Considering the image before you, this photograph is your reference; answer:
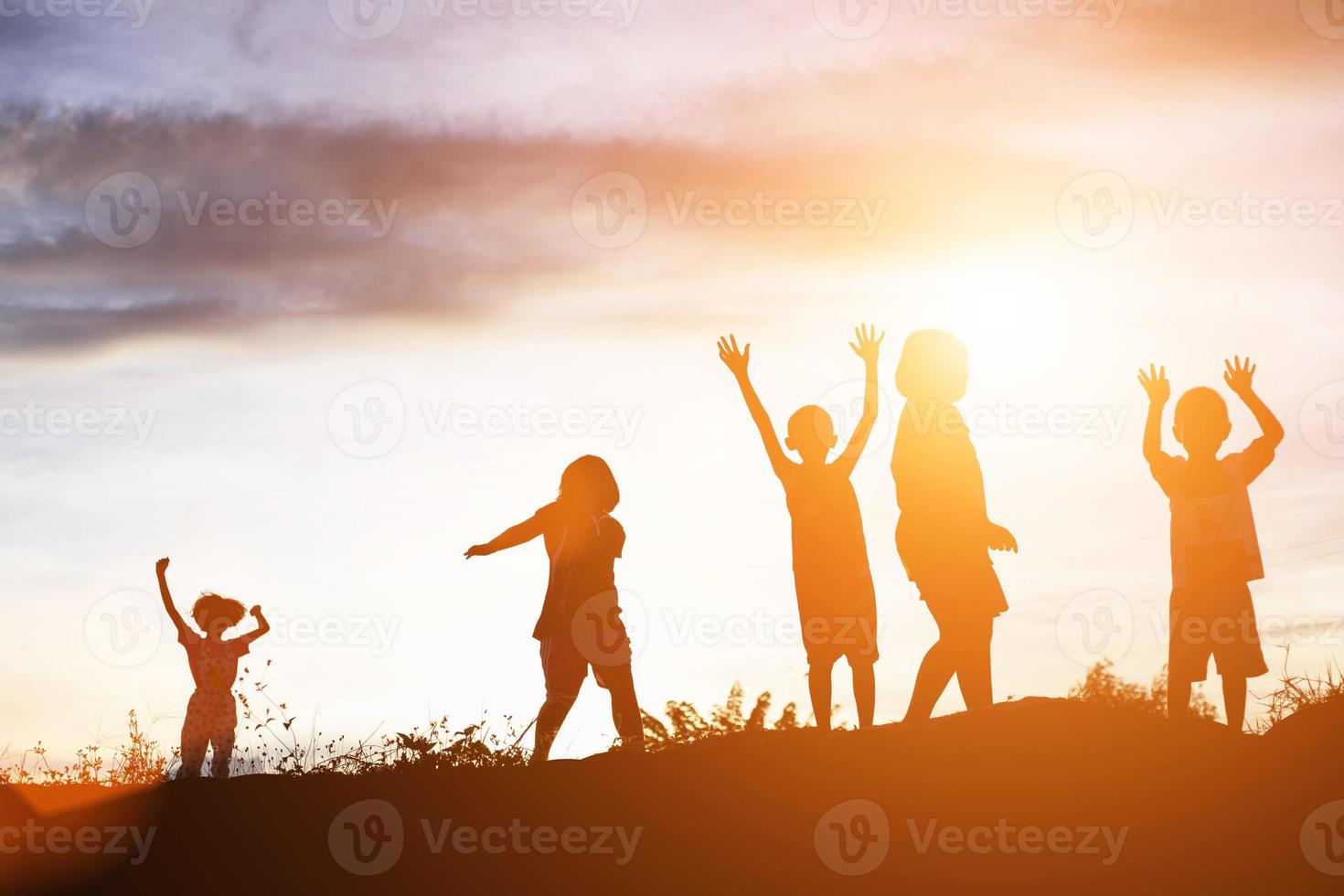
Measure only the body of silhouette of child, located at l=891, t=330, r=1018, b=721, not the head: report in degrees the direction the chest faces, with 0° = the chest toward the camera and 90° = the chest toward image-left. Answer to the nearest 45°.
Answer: approximately 270°

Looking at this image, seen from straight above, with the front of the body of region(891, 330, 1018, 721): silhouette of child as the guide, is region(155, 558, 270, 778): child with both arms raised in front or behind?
behind

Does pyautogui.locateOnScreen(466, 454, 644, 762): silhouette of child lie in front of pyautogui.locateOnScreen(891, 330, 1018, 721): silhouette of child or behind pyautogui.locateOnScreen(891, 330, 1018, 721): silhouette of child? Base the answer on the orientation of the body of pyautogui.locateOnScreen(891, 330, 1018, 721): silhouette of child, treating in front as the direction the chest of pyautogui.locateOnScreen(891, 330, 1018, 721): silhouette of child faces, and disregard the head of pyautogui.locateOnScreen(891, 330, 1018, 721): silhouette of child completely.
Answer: behind
